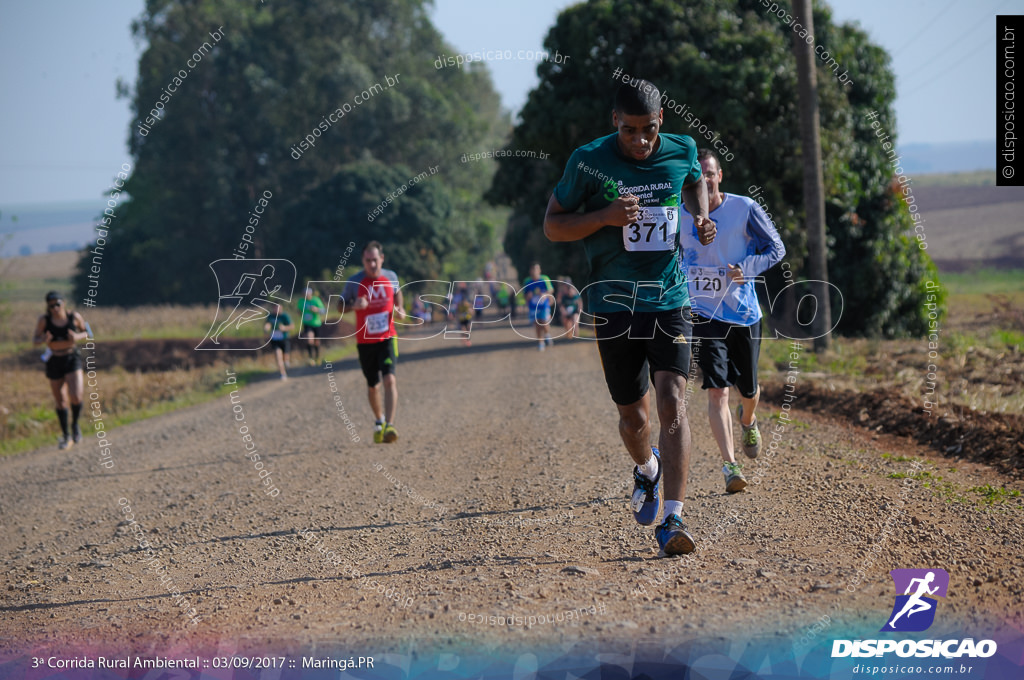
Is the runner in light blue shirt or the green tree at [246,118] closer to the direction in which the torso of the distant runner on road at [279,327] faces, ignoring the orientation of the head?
the runner in light blue shirt

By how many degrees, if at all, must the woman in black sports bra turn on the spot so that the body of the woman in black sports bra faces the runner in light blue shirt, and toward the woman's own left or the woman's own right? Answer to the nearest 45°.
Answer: approximately 45° to the woman's own left

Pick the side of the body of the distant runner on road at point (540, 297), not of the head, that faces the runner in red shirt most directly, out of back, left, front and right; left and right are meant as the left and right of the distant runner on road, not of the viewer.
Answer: front

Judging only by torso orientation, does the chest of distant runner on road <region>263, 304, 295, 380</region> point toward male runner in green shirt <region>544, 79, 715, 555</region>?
yes

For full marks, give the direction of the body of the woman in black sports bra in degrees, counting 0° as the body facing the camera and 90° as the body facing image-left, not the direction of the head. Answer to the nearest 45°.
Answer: approximately 0°

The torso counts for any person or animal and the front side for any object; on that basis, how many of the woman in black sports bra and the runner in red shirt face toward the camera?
2
